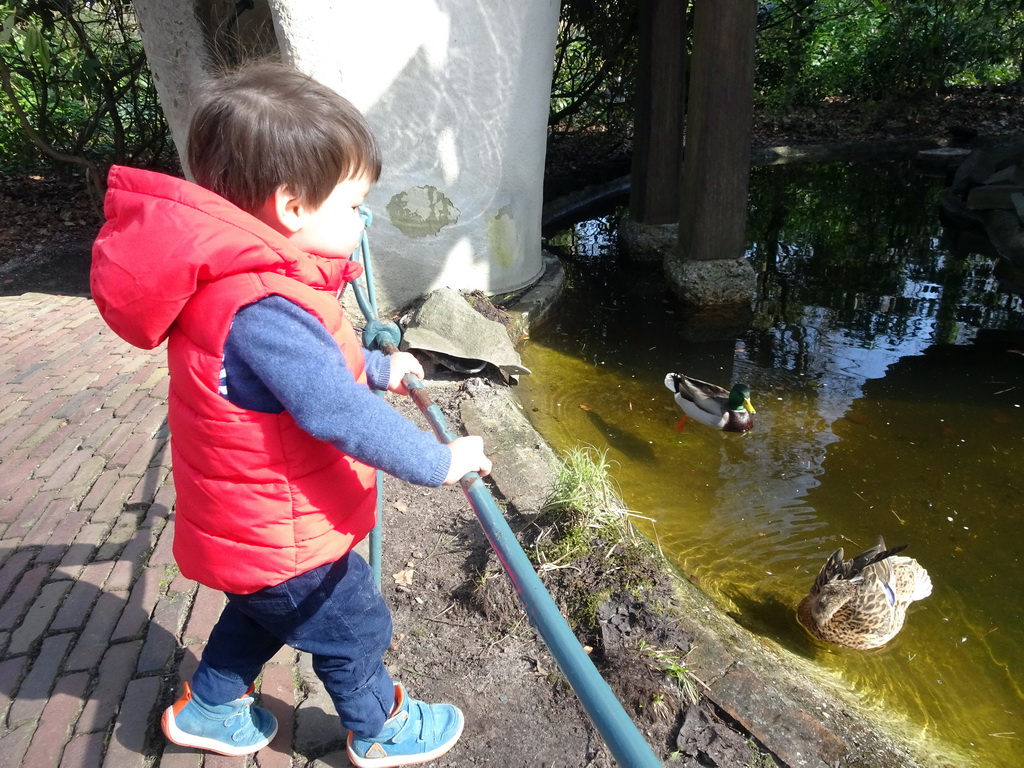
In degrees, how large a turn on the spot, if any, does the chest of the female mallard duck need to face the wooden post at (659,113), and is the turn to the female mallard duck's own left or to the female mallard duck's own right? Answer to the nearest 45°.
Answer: approximately 90° to the female mallard duck's own right

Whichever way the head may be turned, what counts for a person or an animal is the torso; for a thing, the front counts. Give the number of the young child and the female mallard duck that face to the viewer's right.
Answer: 1

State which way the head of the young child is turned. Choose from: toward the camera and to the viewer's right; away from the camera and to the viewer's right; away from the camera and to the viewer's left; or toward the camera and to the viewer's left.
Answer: away from the camera and to the viewer's right

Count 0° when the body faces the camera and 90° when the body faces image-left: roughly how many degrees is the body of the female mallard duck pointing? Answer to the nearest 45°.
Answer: approximately 45°

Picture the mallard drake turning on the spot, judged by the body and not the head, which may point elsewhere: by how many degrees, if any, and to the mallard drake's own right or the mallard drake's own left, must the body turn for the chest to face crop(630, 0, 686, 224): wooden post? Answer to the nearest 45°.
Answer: approximately 135° to the mallard drake's own left

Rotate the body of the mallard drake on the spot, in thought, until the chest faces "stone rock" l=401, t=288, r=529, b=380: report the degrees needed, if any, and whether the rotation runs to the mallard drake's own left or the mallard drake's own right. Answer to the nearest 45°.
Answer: approximately 135° to the mallard drake's own right

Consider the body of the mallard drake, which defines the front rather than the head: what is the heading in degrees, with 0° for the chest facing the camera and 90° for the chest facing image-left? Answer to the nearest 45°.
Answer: approximately 315°

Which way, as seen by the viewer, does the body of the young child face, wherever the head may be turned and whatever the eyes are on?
to the viewer's right

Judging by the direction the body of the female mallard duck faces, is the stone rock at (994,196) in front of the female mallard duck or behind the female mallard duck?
behind

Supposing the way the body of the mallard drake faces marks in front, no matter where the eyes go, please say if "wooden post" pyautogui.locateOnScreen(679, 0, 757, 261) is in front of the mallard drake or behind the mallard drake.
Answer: behind

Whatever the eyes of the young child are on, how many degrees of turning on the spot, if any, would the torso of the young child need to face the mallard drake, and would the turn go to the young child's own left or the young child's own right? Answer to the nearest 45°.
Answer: approximately 45° to the young child's own left

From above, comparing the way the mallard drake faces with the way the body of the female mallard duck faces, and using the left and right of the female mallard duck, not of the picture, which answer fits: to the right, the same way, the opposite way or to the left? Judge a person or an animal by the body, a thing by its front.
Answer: to the left
